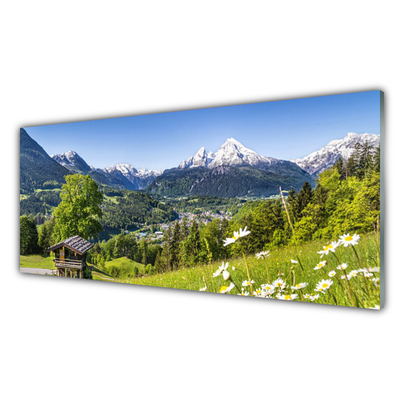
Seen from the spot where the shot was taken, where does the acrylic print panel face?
facing the viewer and to the left of the viewer
